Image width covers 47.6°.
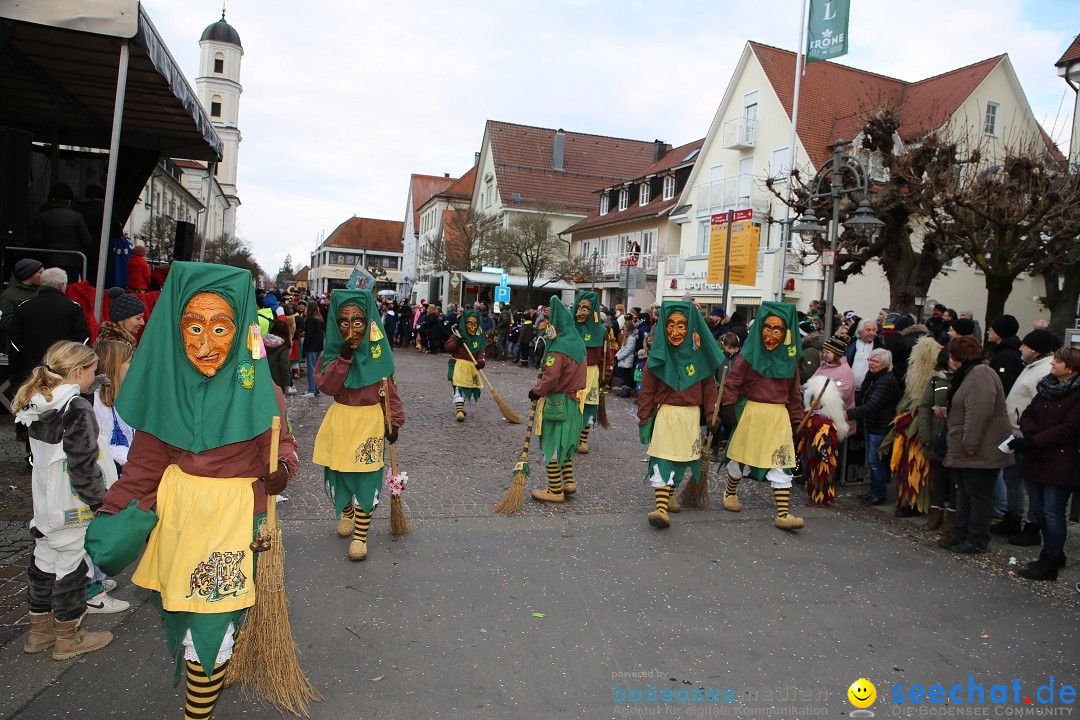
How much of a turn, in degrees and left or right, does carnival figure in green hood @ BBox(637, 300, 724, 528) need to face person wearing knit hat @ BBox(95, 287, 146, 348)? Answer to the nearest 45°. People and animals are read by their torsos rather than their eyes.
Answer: approximately 90° to its right

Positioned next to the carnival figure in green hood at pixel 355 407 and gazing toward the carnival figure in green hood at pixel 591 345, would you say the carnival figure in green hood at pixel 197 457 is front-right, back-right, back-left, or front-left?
back-right

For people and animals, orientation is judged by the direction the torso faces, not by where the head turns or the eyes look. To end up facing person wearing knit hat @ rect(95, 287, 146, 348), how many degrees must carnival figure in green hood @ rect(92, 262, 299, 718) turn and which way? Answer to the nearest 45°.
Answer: approximately 180°

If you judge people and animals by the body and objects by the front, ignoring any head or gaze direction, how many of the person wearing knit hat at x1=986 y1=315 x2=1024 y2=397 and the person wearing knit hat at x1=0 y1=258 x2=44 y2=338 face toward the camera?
0

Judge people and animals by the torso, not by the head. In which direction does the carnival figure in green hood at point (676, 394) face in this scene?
toward the camera

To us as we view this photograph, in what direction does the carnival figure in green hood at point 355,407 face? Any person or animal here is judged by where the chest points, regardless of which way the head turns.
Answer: facing the viewer

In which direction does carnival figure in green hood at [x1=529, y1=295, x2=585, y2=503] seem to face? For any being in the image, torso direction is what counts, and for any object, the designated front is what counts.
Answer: to the viewer's left

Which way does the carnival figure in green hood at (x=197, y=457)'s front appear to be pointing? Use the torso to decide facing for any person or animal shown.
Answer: toward the camera

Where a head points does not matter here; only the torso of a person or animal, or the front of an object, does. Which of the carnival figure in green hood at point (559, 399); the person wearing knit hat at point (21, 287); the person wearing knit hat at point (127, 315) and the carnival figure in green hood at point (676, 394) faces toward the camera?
the carnival figure in green hood at point (676, 394)
